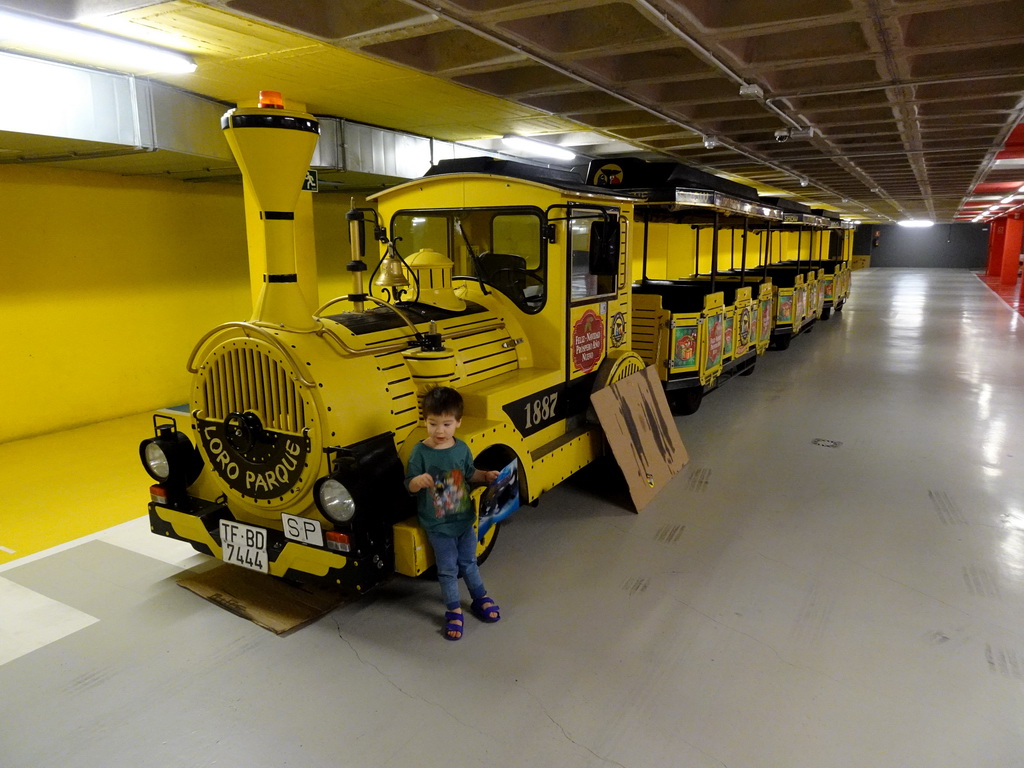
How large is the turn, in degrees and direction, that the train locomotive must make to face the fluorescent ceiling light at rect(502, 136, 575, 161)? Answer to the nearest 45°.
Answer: approximately 135° to its right

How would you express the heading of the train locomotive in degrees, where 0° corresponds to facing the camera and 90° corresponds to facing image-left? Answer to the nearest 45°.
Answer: approximately 45°

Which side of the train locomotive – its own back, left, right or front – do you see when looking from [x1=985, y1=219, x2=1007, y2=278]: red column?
back

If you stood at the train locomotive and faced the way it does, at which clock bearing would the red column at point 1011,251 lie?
The red column is roughly at 6 o'clock from the train locomotive.
